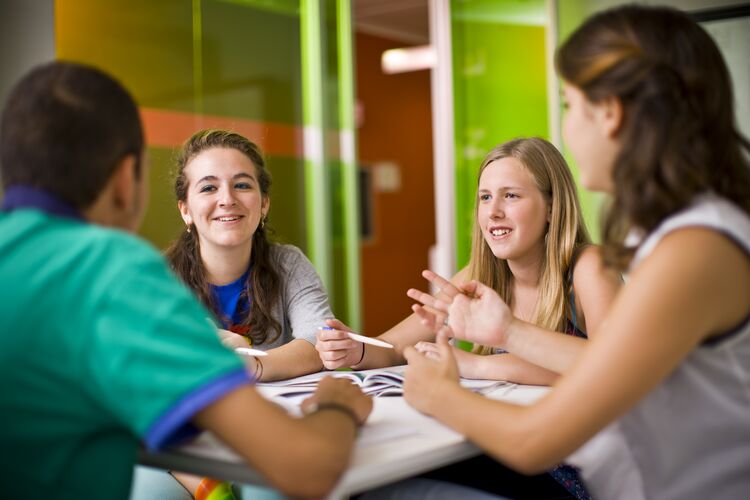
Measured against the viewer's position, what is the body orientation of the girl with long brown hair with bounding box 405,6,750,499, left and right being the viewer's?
facing away from the viewer and to the left of the viewer

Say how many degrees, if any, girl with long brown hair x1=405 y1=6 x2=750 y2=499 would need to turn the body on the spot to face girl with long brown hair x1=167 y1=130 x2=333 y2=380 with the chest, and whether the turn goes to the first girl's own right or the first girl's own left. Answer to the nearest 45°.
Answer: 0° — they already face them

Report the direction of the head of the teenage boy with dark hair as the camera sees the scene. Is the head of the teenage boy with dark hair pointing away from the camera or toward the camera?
away from the camera

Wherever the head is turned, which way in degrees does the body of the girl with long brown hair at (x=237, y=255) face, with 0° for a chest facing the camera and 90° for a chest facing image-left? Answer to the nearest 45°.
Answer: approximately 0°

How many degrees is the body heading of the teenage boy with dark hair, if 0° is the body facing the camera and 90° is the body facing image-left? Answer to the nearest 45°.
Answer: approximately 225°

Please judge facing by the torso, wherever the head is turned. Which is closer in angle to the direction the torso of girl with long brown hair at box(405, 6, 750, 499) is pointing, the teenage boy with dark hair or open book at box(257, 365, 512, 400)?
the open book
